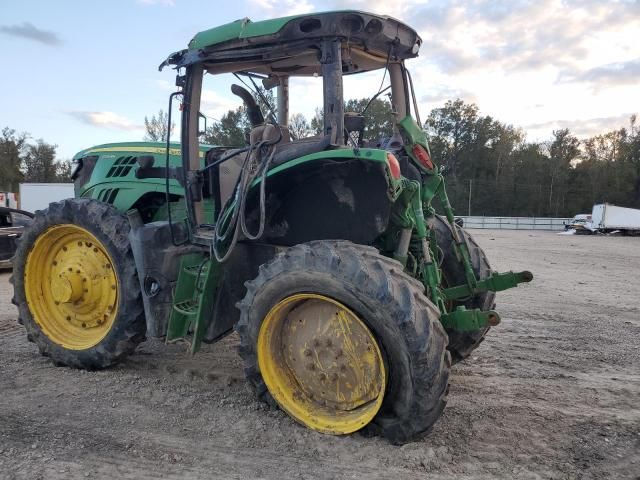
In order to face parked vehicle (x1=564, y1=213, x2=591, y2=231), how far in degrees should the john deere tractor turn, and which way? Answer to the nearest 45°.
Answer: approximately 90° to its right

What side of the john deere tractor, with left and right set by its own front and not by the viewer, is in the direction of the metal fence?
right

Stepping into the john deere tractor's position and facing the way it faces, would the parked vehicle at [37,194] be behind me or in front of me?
in front

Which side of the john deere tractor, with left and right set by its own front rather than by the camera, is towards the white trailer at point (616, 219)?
right

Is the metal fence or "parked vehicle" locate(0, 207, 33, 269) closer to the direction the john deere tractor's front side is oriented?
the parked vehicle

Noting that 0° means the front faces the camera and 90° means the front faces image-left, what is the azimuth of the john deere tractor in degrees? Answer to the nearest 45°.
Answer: approximately 135°

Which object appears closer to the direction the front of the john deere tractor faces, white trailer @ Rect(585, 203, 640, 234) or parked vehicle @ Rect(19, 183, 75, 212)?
the parked vehicle

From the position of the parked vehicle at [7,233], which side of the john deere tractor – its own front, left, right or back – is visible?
front
